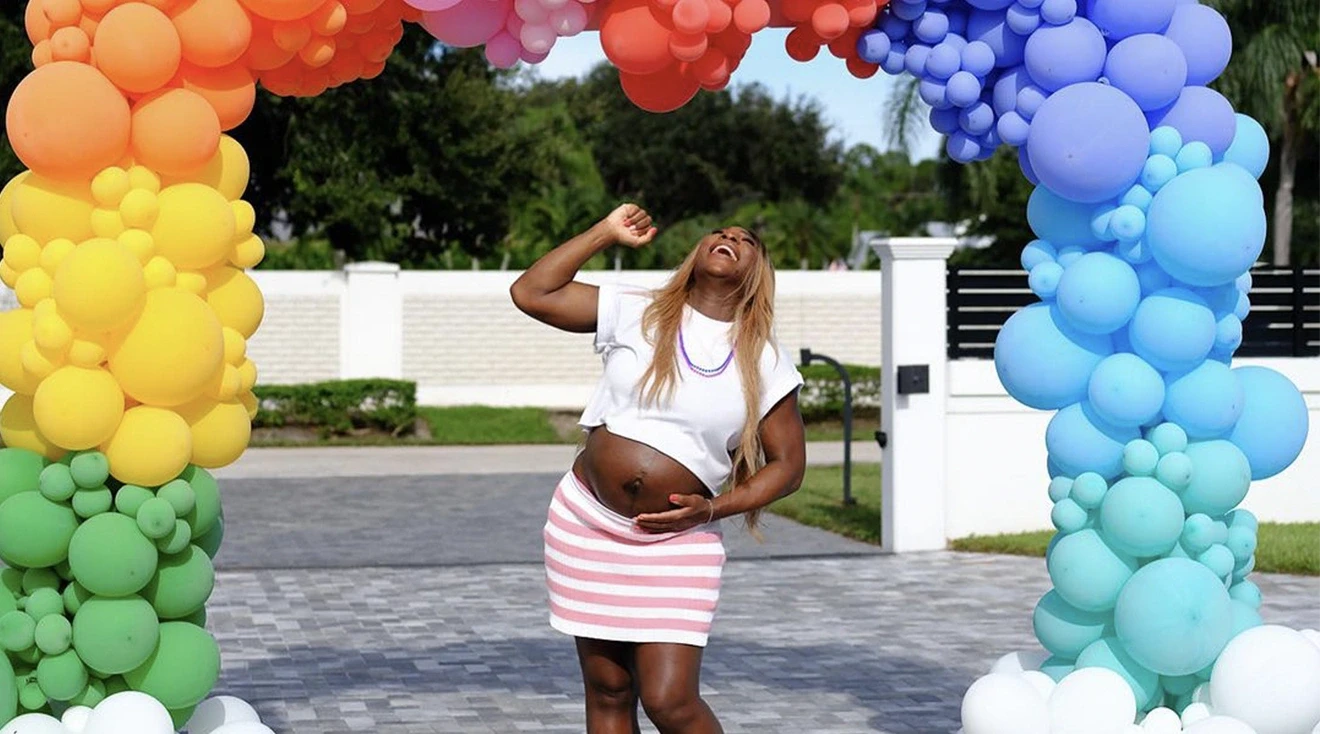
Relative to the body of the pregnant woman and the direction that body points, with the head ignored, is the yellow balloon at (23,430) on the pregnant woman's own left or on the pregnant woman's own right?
on the pregnant woman's own right

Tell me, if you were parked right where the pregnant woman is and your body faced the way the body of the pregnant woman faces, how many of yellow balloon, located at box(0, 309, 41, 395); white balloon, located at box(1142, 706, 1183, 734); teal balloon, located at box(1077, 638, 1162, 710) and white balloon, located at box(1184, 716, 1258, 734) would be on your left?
3

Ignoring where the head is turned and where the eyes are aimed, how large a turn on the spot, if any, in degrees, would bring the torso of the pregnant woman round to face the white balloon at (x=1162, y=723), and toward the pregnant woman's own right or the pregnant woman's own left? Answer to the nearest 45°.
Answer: approximately 90° to the pregnant woman's own left

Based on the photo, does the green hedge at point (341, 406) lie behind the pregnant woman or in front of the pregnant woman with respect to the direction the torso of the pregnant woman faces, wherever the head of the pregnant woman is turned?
behind

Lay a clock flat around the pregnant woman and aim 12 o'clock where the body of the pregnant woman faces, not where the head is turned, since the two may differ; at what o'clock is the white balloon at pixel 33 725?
The white balloon is roughly at 3 o'clock from the pregnant woman.

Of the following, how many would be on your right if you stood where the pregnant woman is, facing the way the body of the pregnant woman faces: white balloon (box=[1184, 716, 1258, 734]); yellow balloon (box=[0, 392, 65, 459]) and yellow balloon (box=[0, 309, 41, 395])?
2

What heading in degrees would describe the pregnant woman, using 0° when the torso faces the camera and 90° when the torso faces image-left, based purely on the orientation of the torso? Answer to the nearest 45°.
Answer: approximately 0°

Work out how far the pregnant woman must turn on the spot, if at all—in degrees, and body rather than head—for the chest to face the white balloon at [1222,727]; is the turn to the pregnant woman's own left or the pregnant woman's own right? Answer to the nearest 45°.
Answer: approximately 90° to the pregnant woman's own left

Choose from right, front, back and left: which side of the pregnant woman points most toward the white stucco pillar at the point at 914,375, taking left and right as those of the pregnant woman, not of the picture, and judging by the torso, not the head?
back

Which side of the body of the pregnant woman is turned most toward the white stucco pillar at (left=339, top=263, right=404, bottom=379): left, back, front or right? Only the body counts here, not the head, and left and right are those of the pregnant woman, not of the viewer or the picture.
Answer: back
